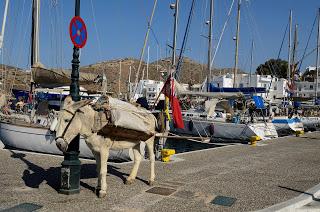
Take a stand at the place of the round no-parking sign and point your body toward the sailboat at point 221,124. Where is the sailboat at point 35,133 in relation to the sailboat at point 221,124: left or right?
left

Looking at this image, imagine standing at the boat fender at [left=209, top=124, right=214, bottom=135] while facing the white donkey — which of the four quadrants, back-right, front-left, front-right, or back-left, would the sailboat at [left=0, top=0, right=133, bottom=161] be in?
front-right

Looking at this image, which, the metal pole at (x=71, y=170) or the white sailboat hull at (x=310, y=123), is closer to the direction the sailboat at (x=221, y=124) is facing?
the white sailboat hull

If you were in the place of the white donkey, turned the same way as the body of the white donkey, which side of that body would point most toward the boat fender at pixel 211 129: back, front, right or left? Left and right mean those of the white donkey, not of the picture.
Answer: back

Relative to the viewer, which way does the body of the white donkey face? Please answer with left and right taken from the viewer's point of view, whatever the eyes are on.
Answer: facing the viewer and to the left of the viewer

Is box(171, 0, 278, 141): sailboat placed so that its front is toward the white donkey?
no

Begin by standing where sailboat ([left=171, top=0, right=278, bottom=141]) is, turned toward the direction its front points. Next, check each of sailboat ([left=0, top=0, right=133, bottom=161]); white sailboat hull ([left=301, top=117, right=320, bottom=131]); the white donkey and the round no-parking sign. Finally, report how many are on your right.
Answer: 1

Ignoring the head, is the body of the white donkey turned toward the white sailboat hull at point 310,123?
no

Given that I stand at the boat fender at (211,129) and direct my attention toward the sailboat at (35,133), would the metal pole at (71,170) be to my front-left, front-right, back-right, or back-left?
front-left

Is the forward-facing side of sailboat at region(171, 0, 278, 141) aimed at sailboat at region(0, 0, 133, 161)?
no

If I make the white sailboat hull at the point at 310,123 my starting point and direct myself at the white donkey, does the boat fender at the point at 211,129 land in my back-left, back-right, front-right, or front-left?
front-right

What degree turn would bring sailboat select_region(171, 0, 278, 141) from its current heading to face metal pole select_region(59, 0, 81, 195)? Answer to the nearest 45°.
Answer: approximately 135° to its left

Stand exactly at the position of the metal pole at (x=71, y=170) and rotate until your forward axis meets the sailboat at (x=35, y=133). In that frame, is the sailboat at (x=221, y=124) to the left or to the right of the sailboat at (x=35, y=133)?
right
